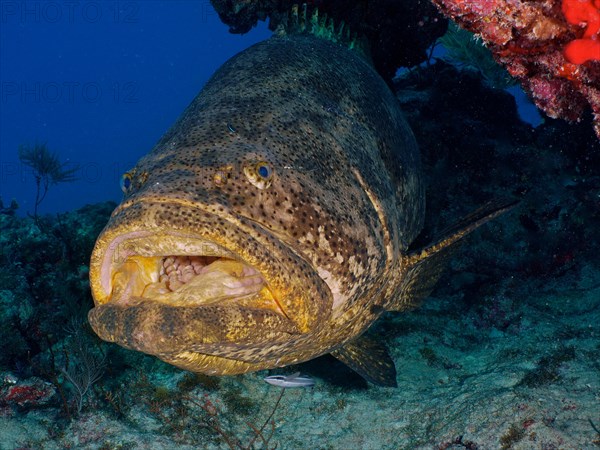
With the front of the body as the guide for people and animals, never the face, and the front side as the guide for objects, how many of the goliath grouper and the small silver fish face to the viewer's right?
0

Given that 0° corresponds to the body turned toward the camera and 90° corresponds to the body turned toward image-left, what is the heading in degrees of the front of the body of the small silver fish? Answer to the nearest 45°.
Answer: approximately 90°

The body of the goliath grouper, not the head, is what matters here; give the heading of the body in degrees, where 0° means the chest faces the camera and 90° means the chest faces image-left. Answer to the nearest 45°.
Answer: approximately 45°

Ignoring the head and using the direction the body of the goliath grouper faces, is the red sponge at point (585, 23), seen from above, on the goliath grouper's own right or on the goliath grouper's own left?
on the goliath grouper's own left
